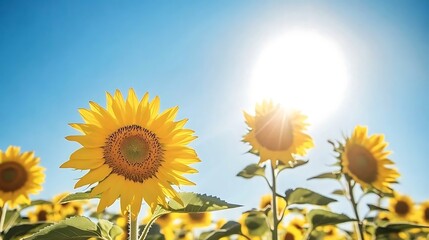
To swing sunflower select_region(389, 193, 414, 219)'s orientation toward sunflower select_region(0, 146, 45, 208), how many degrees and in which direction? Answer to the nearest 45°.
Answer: approximately 45° to its right

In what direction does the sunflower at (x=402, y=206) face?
toward the camera

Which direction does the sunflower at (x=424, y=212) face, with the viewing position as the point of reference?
facing the viewer

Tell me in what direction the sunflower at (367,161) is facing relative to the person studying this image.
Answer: facing the viewer and to the right of the viewer

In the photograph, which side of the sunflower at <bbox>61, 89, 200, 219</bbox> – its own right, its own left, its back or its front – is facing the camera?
front

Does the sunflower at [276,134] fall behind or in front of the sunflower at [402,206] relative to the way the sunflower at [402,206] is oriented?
in front
